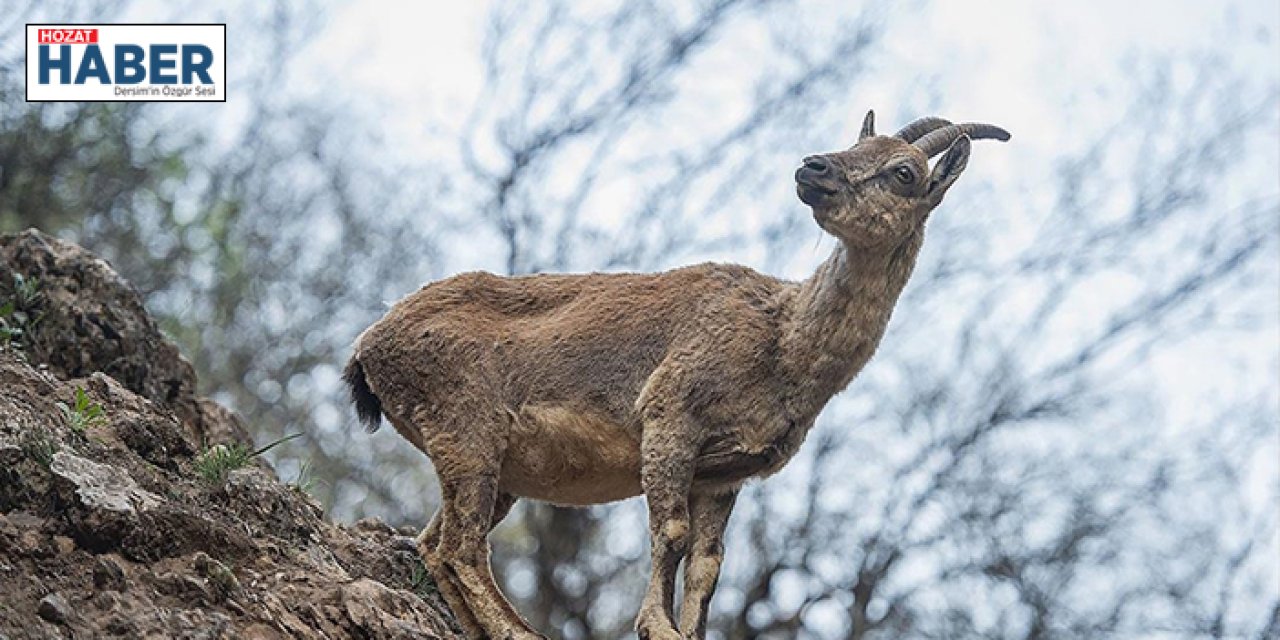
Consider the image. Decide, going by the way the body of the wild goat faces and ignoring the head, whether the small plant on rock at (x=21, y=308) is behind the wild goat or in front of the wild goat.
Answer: behind

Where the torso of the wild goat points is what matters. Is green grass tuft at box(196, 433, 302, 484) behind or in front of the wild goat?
behind

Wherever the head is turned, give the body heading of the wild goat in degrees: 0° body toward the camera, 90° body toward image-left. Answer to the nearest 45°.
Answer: approximately 270°

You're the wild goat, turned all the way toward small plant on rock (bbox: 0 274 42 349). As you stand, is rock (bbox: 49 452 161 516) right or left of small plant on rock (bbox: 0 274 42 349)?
left

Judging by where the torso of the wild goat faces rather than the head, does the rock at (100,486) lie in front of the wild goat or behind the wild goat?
behind

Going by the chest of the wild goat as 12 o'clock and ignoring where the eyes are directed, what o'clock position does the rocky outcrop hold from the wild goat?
The rocky outcrop is roughly at 5 o'clock from the wild goat.

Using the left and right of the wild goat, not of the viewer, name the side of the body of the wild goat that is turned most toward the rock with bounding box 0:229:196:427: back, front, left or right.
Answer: back
